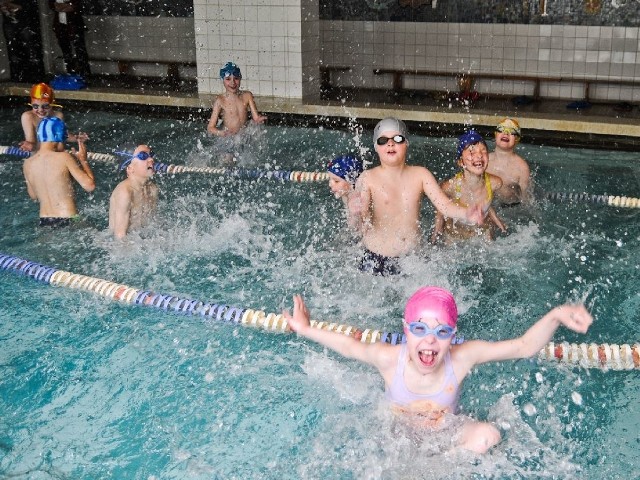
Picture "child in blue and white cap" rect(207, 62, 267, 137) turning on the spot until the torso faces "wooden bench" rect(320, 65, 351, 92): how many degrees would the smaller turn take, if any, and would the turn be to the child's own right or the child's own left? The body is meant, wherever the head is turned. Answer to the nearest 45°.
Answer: approximately 180°

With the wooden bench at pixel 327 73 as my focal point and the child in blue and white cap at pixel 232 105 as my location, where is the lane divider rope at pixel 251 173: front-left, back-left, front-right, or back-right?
back-right

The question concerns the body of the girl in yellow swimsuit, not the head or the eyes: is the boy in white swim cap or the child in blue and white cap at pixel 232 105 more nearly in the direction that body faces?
the boy in white swim cap

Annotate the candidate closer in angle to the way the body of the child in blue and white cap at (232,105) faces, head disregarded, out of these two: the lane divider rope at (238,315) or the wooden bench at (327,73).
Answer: the lane divider rope

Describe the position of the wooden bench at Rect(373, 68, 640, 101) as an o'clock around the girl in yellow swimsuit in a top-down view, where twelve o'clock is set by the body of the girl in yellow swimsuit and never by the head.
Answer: The wooden bench is roughly at 6 o'clock from the girl in yellow swimsuit.

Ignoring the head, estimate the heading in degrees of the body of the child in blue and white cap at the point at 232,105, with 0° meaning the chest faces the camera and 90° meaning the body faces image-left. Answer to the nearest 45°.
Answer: approximately 0°
